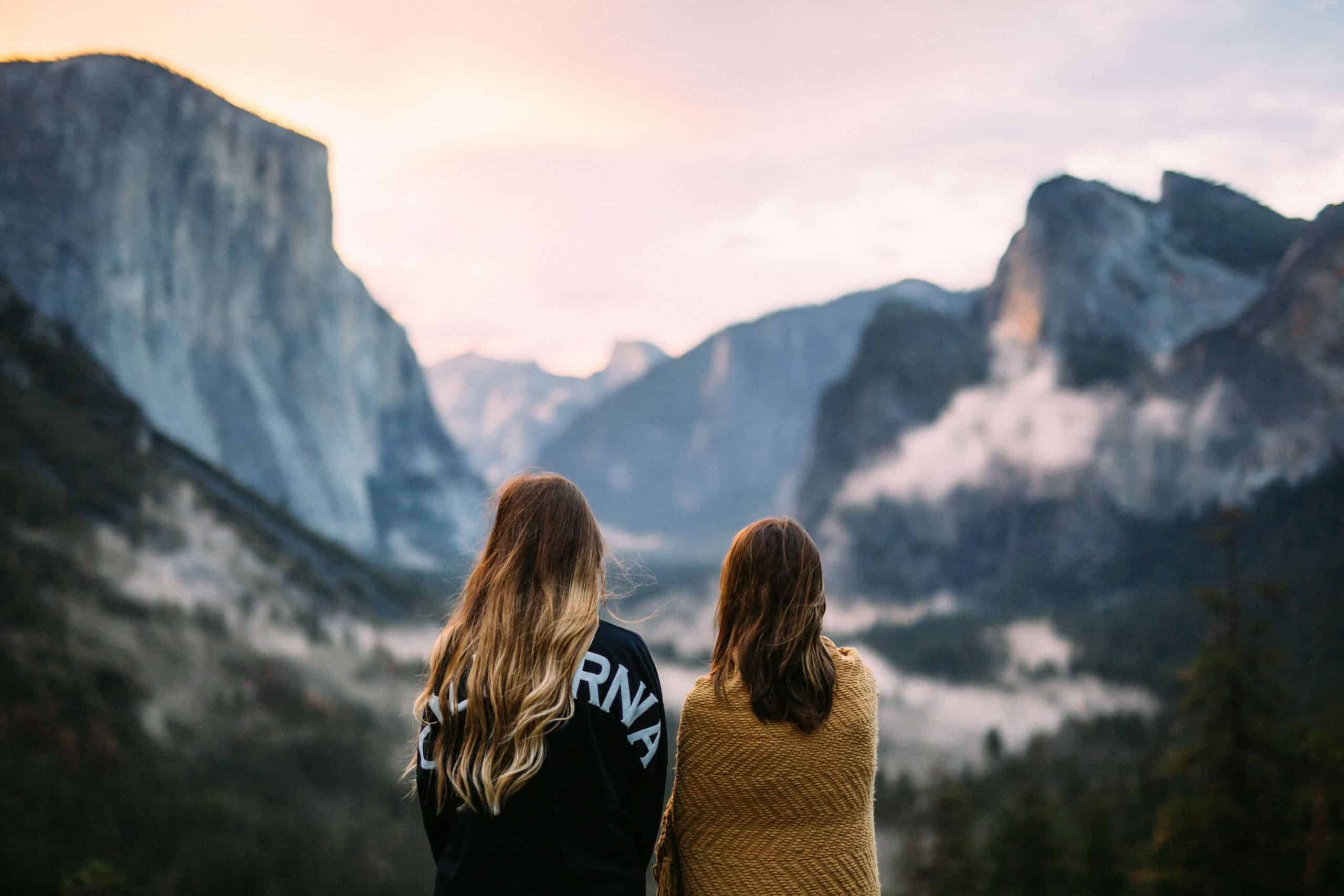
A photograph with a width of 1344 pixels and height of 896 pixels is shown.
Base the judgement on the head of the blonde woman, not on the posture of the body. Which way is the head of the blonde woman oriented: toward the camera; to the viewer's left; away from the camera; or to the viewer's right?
away from the camera

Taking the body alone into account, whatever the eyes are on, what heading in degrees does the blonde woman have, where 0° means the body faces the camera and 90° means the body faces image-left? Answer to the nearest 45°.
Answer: approximately 180°

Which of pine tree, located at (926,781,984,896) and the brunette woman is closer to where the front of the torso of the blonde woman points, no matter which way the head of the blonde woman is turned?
the pine tree

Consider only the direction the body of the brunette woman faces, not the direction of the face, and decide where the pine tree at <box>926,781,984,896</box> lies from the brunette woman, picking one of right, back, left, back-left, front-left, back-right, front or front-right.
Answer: front

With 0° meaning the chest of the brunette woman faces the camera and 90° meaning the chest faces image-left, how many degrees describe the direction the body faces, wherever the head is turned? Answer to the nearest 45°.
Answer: approximately 180°

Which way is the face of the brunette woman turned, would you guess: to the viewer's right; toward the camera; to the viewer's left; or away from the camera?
away from the camera

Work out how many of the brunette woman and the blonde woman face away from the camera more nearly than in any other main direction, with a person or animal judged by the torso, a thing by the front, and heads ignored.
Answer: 2

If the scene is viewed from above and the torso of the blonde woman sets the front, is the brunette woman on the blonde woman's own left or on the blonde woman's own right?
on the blonde woman's own right
